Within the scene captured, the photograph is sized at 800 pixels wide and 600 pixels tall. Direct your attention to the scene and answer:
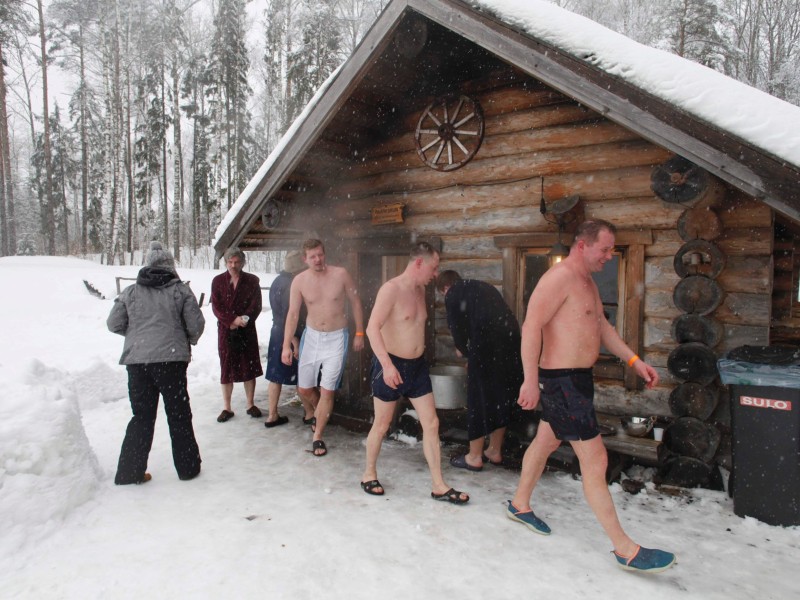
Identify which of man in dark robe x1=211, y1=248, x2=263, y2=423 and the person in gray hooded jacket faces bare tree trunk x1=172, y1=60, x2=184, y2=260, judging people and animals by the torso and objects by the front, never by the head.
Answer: the person in gray hooded jacket

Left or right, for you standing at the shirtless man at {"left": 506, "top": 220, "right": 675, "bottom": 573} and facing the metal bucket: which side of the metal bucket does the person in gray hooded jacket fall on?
left

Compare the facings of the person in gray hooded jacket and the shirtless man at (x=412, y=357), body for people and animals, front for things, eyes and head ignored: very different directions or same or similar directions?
very different directions

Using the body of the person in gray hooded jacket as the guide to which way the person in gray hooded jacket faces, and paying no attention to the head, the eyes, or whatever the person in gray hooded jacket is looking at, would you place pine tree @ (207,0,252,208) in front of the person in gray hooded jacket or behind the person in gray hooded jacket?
in front

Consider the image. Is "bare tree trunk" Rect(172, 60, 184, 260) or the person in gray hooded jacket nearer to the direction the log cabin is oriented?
the person in gray hooded jacket

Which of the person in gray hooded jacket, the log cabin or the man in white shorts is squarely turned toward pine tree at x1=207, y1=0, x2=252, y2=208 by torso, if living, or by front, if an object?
the person in gray hooded jacket

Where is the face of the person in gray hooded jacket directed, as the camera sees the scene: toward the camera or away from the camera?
away from the camera

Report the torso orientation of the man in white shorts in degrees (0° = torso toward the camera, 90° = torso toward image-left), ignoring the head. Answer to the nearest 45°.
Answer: approximately 0°

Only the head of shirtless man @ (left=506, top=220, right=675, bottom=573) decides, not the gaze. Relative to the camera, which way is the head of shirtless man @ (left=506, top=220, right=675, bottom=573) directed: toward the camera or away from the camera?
toward the camera

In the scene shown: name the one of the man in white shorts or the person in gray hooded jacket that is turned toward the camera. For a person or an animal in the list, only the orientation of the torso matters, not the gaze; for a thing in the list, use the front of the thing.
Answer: the man in white shorts

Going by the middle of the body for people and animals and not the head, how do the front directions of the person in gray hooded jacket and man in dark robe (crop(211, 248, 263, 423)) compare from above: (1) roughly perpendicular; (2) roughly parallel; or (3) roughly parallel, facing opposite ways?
roughly parallel, facing opposite ways

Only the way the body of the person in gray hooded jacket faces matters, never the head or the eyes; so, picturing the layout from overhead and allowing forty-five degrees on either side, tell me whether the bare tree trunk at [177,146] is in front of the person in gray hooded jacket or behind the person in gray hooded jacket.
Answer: in front

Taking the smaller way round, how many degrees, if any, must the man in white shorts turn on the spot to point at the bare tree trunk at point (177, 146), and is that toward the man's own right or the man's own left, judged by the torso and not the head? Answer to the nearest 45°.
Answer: approximately 180°

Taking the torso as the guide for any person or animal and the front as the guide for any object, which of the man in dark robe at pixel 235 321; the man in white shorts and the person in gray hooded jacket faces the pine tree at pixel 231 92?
the person in gray hooded jacket

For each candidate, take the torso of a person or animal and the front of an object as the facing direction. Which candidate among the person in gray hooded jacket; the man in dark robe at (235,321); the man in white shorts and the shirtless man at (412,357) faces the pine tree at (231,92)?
the person in gray hooded jacket

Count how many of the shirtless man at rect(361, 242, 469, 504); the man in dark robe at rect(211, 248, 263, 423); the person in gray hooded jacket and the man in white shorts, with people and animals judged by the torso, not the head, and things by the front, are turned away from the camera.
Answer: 1

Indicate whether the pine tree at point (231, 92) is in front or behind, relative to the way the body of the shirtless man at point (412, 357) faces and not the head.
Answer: behind

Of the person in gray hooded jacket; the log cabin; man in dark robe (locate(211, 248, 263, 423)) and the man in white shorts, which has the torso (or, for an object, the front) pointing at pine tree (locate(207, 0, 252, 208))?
the person in gray hooded jacket

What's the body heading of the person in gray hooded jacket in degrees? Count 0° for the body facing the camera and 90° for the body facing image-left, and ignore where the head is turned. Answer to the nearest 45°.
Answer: approximately 180°
